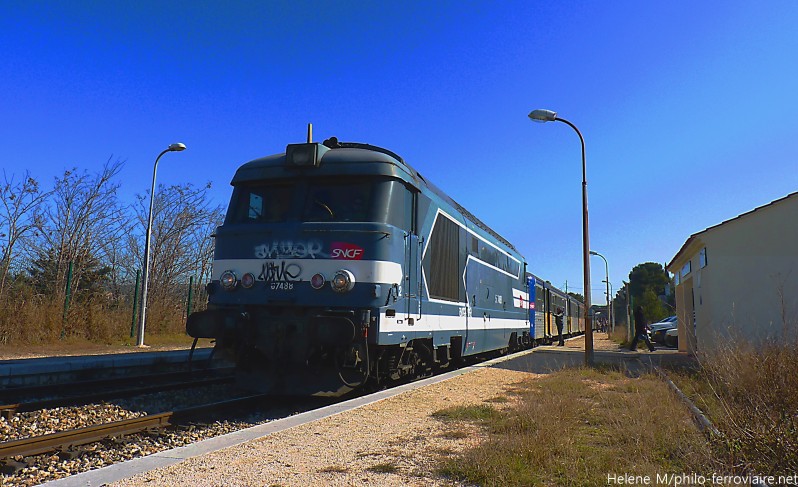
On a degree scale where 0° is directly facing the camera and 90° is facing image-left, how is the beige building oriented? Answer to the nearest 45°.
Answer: approximately 90°

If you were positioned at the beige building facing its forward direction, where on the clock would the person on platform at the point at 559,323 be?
The person on platform is roughly at 2 o'clock from the beige building.

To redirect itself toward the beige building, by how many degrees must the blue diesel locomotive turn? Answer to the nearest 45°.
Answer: approximately 180°

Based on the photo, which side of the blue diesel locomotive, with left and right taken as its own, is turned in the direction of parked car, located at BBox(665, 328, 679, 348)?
back

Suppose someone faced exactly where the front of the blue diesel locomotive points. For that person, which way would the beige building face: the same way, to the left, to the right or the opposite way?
to the right

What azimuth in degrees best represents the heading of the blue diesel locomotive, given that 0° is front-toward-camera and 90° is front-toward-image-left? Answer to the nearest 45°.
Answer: approximately 45°

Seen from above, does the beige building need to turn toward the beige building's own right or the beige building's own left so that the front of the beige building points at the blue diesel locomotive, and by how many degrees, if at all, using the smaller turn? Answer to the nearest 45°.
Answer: approximately 45° to the beige building's own left

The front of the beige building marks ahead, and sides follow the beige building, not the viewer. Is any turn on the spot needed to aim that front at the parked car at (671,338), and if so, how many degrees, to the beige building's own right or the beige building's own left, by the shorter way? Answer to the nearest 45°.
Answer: approximately 90° to the beige building's own right

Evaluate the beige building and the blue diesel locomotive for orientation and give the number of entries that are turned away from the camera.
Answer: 0

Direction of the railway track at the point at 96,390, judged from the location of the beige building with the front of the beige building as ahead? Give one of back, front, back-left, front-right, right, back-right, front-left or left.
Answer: front-left

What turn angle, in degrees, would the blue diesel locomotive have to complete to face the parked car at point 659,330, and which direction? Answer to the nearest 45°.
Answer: approximately 180°
